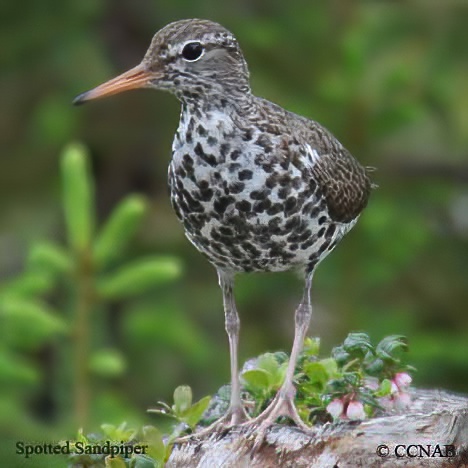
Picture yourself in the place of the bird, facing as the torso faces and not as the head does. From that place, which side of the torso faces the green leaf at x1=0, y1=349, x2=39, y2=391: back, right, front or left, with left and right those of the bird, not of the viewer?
right

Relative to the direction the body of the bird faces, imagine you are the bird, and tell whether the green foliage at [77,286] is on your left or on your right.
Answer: on your right

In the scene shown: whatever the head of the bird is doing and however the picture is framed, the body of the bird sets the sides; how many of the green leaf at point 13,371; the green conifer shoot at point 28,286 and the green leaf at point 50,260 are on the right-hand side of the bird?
3

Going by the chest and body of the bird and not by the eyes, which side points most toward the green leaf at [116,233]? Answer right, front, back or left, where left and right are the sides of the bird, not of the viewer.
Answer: right

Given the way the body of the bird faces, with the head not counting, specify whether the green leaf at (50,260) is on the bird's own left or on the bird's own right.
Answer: on the bird's own right

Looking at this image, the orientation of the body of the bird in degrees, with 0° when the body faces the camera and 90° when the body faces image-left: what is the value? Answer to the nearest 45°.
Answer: approximately 45°
